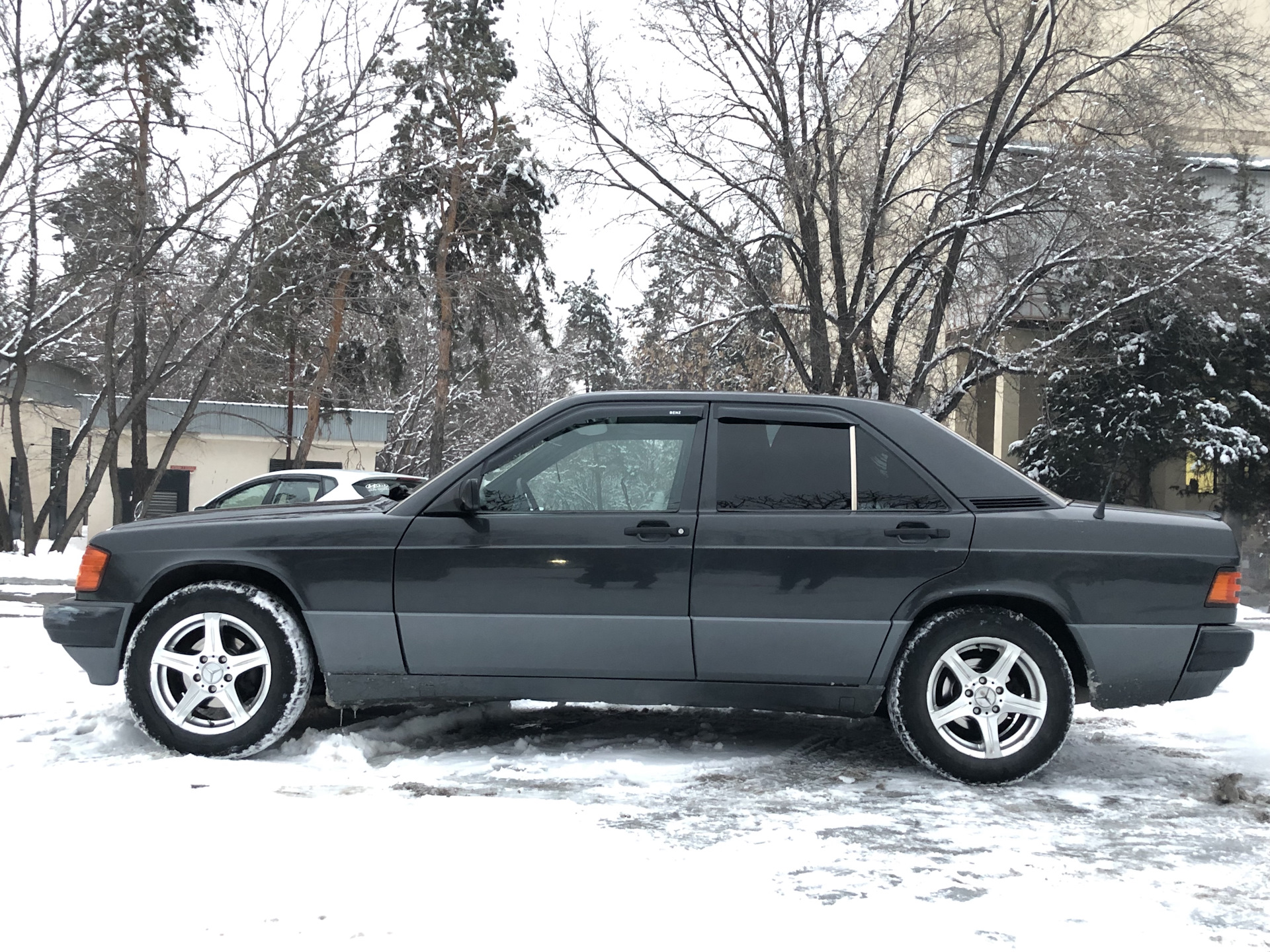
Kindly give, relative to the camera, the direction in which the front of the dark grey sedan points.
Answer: facing to the left of the viewer

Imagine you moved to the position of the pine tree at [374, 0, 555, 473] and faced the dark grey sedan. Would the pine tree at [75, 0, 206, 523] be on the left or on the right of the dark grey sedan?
right

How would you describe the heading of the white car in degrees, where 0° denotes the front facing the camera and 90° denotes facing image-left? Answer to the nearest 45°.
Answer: approximately 135°

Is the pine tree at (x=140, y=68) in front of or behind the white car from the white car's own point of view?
in front

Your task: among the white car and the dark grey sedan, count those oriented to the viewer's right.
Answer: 0

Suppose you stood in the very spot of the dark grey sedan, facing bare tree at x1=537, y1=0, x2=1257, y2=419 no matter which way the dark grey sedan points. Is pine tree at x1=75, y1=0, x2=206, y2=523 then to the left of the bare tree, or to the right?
left

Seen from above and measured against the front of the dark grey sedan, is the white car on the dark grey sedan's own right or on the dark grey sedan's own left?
on the dark grey sedan's own right

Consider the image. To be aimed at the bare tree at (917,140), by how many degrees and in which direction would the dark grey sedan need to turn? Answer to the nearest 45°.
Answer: approximately 90° to its right

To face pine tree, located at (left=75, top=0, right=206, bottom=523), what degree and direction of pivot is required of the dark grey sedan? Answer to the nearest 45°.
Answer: approximately 45° to its right

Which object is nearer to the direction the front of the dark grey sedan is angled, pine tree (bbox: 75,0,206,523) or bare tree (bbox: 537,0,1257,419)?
the pine tree

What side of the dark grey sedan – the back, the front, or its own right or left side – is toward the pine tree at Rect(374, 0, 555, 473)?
right

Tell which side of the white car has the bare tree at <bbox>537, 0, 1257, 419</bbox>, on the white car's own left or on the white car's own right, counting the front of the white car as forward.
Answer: on the white car's own right

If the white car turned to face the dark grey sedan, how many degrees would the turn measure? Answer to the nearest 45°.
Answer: approximately 135° to its left
